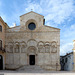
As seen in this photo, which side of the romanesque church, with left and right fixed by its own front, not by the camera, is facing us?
front

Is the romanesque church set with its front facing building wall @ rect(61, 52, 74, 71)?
no
